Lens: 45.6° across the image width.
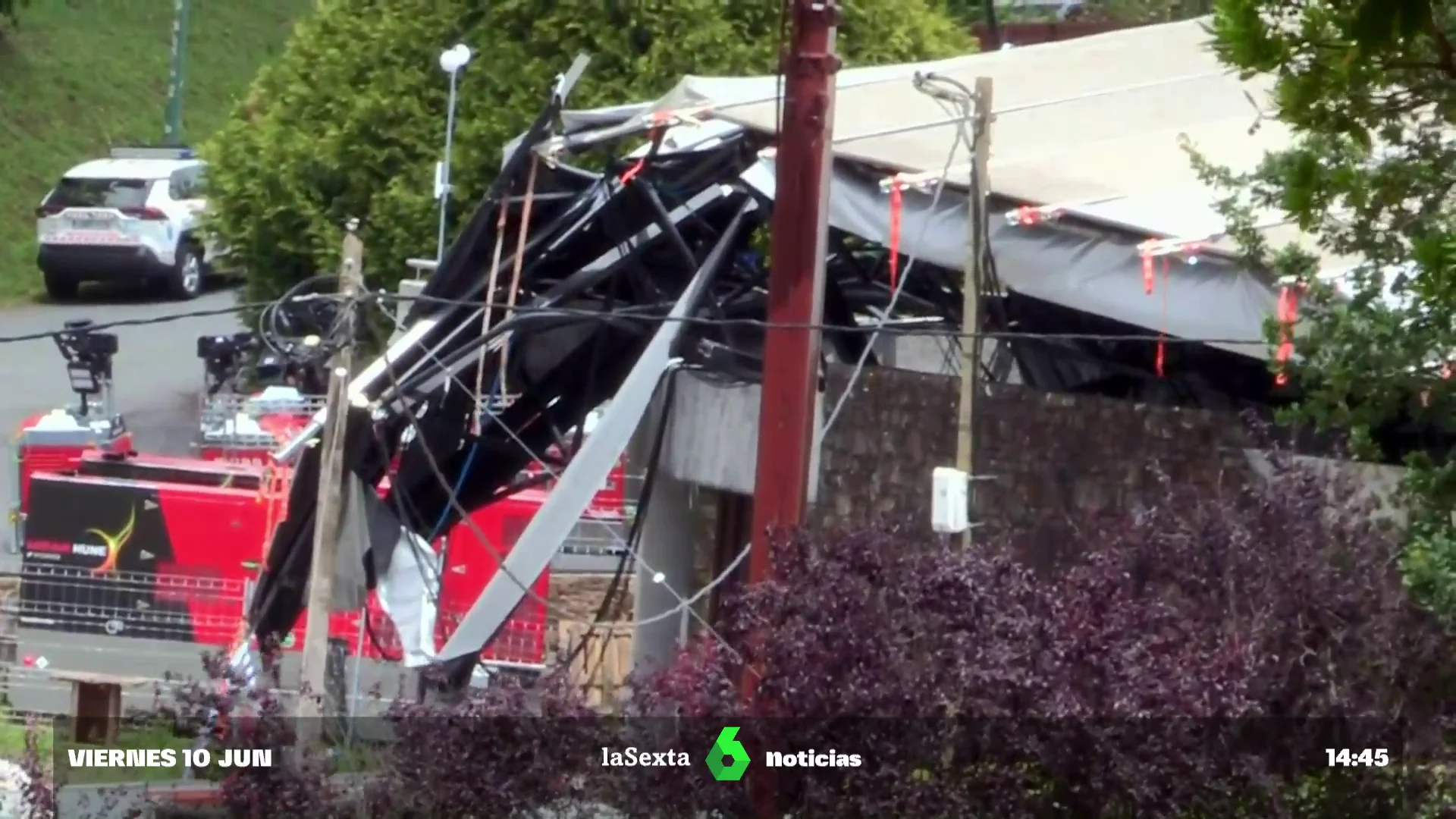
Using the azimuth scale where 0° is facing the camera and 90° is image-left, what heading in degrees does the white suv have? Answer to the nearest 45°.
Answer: approximately 225°

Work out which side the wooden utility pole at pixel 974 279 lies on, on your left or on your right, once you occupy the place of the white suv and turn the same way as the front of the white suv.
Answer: on your right

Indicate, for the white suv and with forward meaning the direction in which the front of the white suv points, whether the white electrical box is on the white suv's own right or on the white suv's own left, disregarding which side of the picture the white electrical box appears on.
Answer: on the white suv's own right

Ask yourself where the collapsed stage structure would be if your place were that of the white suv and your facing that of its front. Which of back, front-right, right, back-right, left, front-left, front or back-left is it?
back-right

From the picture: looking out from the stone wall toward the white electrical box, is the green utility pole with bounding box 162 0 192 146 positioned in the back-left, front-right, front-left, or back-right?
back-right

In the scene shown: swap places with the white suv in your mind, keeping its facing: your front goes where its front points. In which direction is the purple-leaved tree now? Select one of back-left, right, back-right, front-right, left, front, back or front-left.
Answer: back-right

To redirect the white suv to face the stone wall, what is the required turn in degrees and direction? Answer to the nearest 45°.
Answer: approximately 135° to its right
